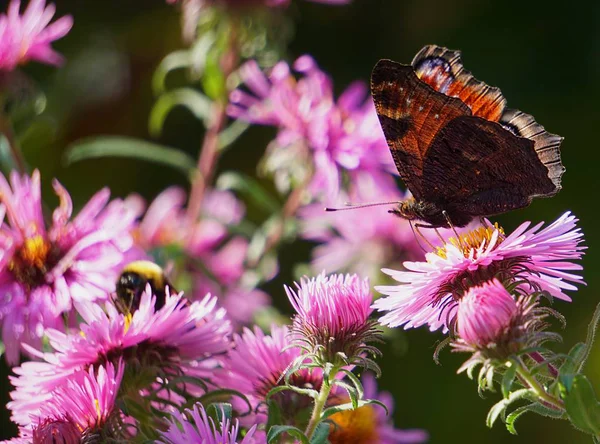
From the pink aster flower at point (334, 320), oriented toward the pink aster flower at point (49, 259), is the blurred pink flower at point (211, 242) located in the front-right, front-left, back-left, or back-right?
front-right

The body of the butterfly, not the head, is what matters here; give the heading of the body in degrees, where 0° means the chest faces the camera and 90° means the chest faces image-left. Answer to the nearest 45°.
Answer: approximately 90°
